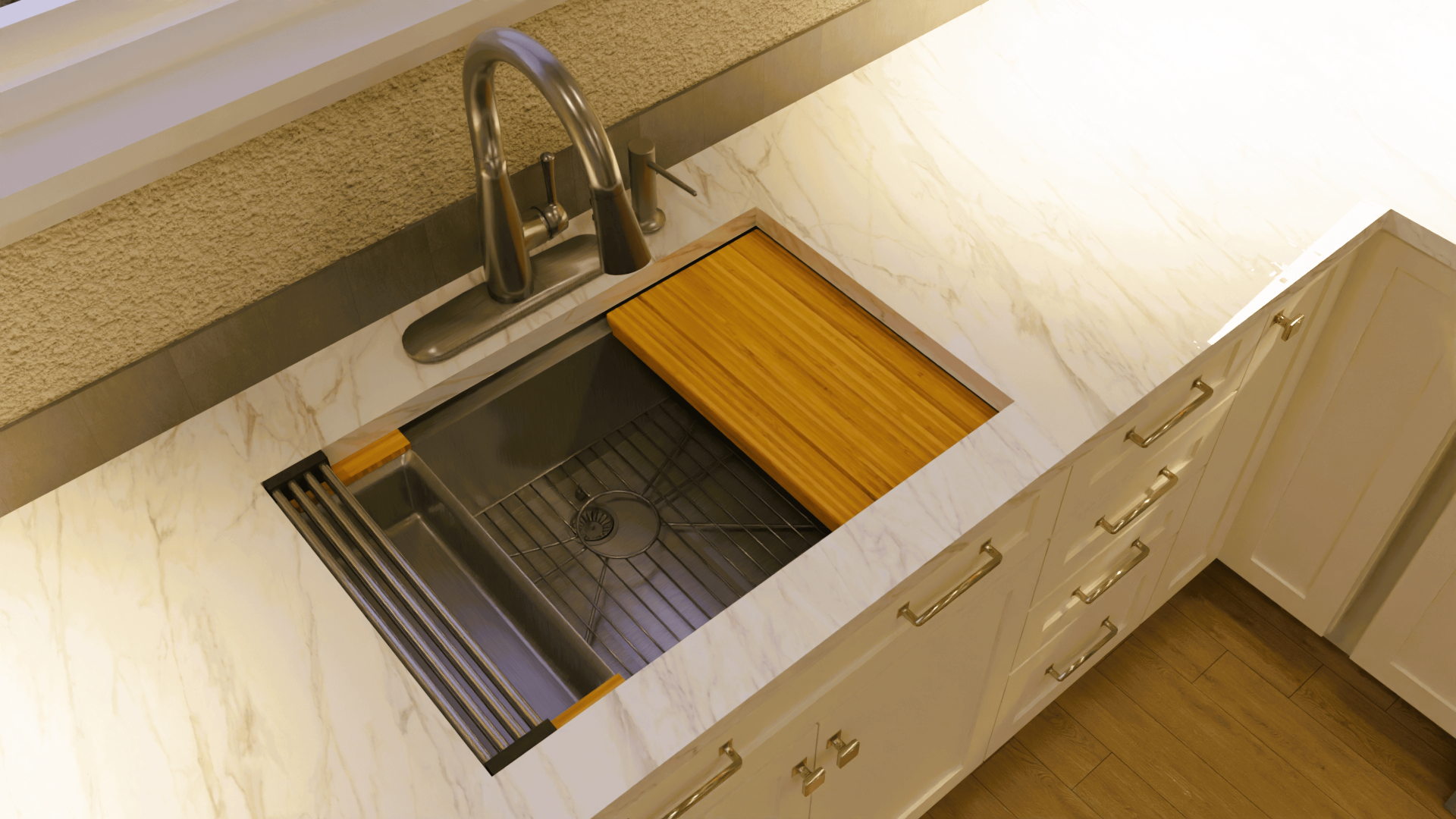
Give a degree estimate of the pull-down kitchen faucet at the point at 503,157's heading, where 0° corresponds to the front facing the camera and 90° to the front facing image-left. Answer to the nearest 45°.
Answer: approximately 315°

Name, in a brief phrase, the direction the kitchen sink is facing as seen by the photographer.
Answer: facing the viewer and to the right of the viewer

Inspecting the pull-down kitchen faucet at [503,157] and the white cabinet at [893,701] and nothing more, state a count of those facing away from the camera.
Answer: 0

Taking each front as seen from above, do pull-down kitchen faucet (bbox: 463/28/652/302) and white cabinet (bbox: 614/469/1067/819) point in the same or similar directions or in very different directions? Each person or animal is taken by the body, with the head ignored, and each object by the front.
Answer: same or similar directions

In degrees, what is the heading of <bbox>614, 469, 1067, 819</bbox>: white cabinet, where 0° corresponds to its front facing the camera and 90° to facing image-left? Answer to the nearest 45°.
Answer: approximately 315°

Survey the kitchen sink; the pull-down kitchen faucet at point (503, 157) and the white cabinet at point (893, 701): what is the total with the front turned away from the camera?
0

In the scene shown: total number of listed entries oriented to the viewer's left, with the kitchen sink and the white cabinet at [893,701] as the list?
0
